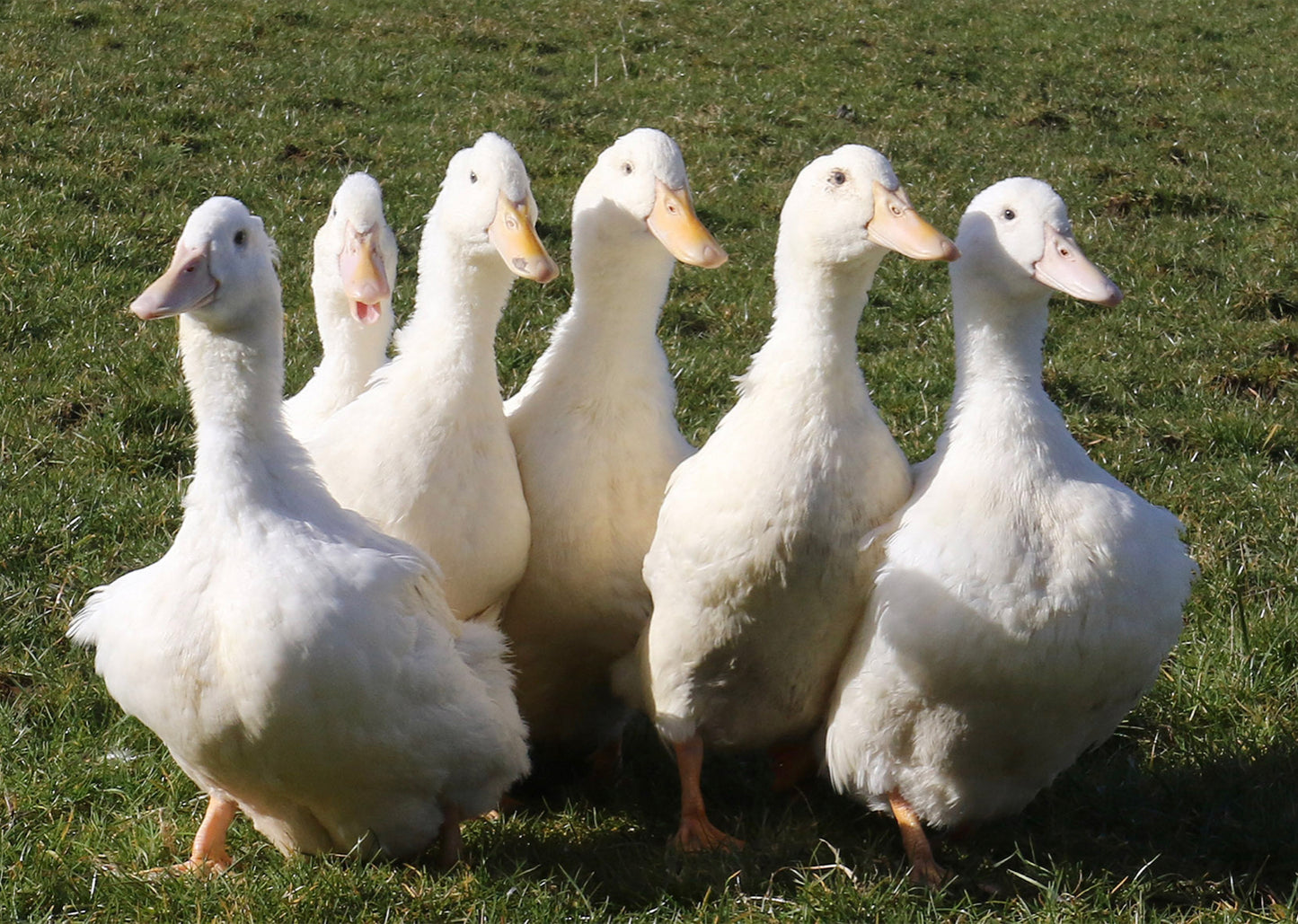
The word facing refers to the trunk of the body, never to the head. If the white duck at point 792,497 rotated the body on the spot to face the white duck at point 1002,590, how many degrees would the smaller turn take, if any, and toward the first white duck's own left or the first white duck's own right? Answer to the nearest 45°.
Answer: approximately 45° to the first white duck's own left

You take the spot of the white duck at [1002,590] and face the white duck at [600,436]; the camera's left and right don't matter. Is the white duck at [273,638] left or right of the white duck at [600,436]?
left

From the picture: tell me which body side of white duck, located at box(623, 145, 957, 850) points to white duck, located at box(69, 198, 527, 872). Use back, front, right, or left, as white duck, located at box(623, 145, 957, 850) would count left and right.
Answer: right

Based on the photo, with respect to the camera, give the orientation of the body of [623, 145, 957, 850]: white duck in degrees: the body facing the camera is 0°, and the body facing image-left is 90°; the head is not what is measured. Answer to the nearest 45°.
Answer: approximately 315°
